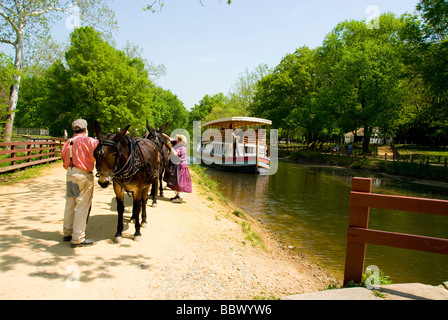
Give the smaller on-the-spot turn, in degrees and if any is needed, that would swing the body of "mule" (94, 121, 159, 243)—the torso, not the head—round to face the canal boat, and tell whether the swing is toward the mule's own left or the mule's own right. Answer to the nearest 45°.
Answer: approximately 180°

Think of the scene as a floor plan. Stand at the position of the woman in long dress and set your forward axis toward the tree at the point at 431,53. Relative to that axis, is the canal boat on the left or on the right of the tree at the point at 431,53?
left

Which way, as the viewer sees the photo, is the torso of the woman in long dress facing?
to the viewer's left

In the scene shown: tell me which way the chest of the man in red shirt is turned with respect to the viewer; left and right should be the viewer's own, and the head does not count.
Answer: facing away from the viewer and to the right of the viewer

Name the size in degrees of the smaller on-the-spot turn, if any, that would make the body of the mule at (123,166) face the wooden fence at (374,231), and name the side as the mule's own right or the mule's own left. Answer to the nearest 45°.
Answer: approximately 90° to the mule's own left

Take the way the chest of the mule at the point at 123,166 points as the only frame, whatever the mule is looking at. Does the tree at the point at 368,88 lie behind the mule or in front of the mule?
behind

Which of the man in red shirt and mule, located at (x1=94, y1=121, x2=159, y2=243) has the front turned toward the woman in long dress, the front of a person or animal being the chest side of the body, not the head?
the man in red shirt

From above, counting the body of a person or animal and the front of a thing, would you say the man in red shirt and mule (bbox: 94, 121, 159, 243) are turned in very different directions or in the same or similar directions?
very different directions
